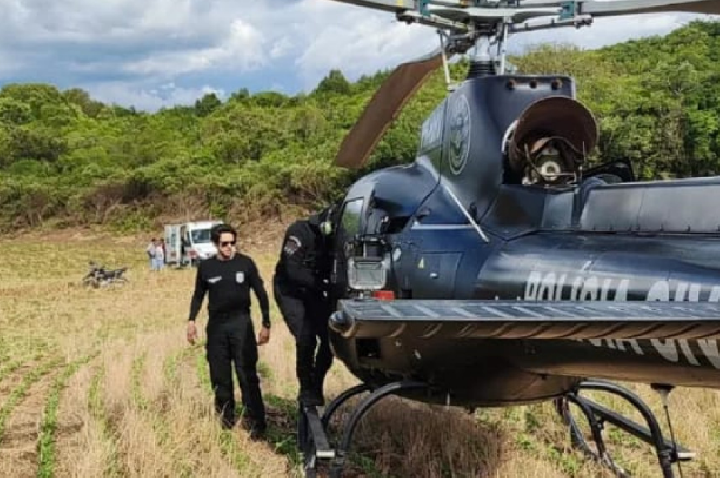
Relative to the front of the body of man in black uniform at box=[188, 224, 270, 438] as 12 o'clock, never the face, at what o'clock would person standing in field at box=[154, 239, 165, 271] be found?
The person standing in field is roughly at 6 o'clock from the man in black uniform.

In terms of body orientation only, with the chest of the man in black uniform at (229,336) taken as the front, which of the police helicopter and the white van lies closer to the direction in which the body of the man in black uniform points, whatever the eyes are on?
the police helicopter

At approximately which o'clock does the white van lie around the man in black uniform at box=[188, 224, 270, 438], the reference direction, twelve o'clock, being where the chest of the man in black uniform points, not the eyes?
The white van is roughly at 6 o'clock from the man in black uniform.

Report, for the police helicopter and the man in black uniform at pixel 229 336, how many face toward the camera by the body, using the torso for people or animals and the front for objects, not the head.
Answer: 1

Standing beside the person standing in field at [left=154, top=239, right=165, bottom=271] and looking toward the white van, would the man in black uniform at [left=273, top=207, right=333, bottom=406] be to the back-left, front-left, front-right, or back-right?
back-right

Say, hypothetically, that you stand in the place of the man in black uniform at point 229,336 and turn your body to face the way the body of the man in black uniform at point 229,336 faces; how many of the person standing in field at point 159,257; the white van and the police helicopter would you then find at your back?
2

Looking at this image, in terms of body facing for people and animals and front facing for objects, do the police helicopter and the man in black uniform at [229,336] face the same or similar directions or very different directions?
very different directions

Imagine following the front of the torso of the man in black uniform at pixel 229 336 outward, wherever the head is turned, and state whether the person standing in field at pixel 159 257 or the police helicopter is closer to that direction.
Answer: the police helicopter

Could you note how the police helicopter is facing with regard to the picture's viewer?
facing away from the viewer and to the left of the viewer

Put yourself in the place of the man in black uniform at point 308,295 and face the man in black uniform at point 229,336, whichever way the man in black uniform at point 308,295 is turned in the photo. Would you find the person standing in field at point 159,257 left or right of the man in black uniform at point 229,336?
right

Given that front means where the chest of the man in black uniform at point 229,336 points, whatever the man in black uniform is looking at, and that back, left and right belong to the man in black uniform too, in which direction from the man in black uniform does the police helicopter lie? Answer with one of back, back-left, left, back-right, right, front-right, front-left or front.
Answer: front-left

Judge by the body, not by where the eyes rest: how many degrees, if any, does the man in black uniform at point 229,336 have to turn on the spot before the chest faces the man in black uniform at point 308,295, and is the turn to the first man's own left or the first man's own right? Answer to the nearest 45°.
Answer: approximately 45° to the first man's own left

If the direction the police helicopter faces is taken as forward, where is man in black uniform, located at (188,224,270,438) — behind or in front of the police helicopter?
in front
